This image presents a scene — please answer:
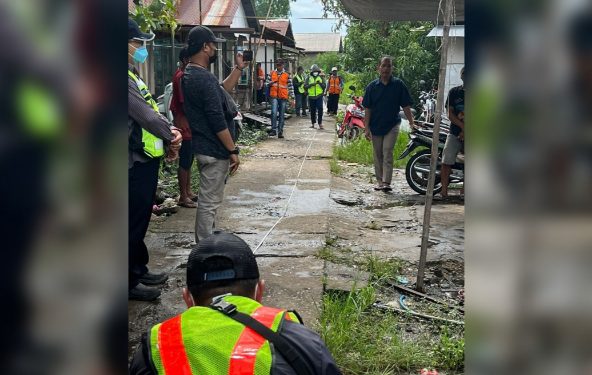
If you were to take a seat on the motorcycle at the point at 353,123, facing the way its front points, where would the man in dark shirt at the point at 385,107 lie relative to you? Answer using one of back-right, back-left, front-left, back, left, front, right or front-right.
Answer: front-left

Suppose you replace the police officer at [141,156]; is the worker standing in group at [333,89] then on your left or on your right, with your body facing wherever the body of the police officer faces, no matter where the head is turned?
on your left

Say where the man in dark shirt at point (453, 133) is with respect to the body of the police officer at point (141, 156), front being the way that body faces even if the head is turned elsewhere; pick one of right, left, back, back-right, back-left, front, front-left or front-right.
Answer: front-left

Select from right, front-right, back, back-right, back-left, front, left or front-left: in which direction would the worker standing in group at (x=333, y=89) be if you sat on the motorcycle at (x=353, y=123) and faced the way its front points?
back-right

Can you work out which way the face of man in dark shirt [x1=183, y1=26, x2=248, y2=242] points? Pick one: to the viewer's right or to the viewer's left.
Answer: to the viewer's right

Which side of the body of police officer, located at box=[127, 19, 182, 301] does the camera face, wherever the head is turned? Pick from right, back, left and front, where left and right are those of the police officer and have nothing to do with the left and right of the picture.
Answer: right

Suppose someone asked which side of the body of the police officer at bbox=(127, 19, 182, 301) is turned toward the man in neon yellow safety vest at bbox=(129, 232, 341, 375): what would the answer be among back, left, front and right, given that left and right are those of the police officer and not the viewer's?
right

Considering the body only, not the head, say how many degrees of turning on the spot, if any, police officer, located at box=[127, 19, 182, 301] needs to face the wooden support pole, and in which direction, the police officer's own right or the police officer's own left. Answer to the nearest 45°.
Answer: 0° — they already face it

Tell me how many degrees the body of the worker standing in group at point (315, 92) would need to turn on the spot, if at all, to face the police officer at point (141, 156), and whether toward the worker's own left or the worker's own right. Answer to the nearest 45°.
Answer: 0° — they already face them

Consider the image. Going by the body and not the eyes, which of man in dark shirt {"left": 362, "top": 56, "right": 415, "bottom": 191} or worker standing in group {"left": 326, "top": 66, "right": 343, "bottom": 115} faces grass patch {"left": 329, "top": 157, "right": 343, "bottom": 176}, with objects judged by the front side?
the worker standing in group

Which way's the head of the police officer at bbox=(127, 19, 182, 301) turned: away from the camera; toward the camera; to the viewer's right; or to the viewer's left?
to the viewer's right

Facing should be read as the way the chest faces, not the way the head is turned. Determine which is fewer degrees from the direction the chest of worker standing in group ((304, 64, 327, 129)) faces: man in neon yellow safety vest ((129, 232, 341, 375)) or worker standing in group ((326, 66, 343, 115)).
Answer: the man in neon yellow safety vest

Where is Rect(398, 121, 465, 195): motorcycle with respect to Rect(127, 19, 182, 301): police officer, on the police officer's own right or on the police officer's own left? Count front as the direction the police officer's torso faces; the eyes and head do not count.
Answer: on the police officer's own left

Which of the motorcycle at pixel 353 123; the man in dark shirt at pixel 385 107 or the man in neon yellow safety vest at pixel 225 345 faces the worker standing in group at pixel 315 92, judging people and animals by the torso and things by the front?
the man in neon yellow safety vest
